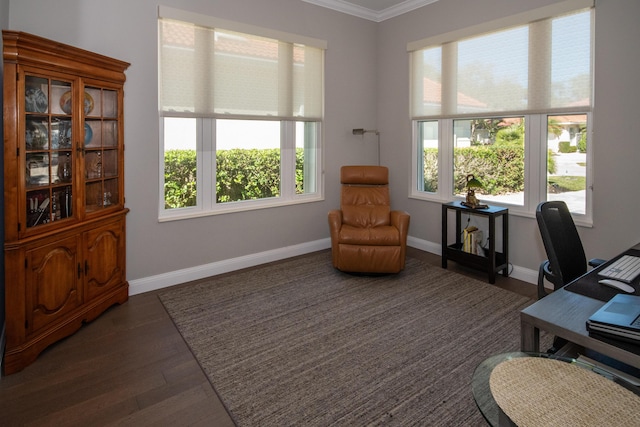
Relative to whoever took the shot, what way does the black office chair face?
facing the viewer and to the right of the viewer

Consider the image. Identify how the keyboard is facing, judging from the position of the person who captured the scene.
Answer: facing away from the viewer and to the left of the viewer

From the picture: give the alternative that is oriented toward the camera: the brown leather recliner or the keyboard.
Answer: the brown leather recliner

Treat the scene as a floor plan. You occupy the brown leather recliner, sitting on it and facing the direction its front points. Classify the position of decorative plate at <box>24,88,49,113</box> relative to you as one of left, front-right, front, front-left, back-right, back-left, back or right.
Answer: front-right

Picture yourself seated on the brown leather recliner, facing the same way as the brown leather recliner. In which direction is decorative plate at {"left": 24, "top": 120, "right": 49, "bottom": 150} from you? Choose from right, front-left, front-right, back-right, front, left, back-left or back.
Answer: front-right

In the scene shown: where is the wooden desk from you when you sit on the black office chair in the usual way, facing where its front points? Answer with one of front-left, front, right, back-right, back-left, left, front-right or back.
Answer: front-right

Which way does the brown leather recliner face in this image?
toward the camera

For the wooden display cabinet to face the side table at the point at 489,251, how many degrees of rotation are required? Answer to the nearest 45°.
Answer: approximately 45° to its left

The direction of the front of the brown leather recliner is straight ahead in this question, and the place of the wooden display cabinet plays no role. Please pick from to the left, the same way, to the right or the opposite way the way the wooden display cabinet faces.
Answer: to the left

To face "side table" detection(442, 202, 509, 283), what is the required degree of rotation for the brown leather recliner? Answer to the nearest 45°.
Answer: approximately 90° to its left

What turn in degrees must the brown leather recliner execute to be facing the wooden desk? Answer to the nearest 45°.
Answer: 0° — it already faces it

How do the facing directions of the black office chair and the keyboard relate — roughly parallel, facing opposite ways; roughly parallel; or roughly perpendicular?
roughly parallel, facing opposite ways

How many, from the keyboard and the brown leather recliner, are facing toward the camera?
1
